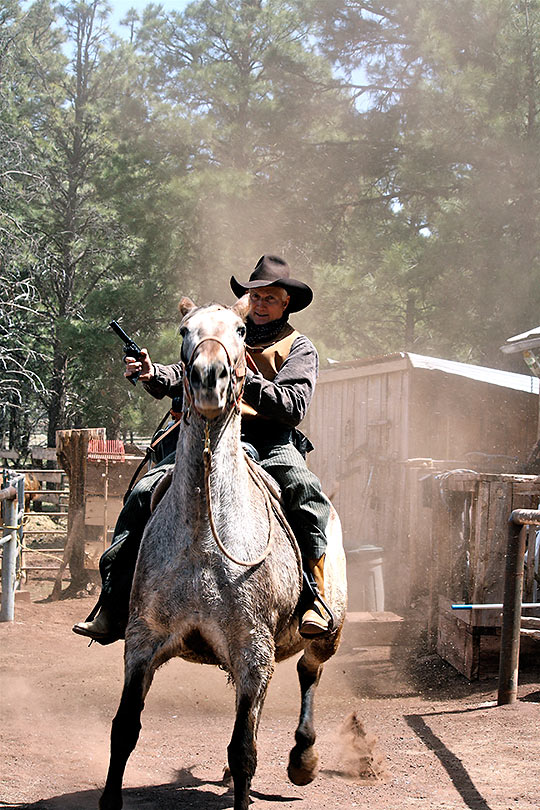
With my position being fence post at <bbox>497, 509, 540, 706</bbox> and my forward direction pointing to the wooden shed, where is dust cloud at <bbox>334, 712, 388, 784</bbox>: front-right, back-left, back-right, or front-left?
back-left

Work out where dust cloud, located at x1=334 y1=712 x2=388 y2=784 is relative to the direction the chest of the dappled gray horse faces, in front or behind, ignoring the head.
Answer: behind

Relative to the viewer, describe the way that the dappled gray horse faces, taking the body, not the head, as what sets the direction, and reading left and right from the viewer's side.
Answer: facing the viewer

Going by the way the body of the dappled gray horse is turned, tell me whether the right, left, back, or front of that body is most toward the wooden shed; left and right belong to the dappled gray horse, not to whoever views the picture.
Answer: back

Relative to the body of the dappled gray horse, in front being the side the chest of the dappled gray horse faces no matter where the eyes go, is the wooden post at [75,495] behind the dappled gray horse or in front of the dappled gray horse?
behind
